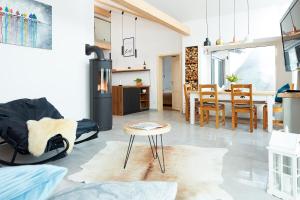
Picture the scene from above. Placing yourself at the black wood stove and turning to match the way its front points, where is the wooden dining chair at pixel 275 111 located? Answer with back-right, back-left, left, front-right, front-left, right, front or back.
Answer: front-left

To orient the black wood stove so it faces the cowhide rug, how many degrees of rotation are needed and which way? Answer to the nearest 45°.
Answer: approximately 45° to its right

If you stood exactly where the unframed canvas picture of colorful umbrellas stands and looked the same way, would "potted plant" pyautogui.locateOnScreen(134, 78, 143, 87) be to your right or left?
on your left

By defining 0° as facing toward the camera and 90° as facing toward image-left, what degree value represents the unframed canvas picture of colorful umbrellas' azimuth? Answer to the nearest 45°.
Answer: approximately 315°

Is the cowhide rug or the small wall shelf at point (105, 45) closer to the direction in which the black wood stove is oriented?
the cowhide rug

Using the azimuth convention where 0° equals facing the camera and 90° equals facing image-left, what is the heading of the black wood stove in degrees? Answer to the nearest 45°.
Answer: approximately 315°

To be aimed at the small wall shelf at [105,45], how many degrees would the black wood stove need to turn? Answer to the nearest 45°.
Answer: approximately 135° to its left

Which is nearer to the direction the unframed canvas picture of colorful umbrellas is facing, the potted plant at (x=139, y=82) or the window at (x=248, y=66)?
the window

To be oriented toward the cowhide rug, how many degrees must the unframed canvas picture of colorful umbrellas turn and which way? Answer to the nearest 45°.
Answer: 0° — it already faces it
